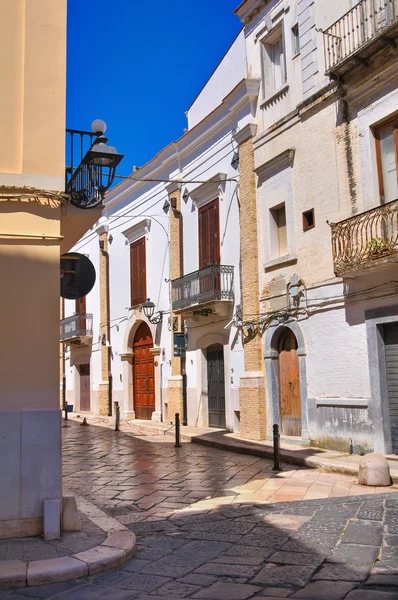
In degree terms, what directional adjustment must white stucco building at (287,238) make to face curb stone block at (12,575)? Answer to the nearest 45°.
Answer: approximately 45° to its left

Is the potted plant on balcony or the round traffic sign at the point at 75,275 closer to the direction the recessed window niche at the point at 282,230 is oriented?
the round traffic sign

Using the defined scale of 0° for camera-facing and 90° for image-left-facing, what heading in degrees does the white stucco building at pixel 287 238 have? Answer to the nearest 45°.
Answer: approximately 45°

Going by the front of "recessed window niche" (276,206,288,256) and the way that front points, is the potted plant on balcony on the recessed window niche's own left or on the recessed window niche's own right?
on the recessed window niche's own left

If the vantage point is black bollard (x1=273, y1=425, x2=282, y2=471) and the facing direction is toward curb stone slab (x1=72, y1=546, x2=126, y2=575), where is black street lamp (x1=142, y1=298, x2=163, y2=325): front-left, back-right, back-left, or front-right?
back-right

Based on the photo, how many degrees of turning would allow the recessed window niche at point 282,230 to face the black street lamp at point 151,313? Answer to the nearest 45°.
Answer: approximately 90° to its right
